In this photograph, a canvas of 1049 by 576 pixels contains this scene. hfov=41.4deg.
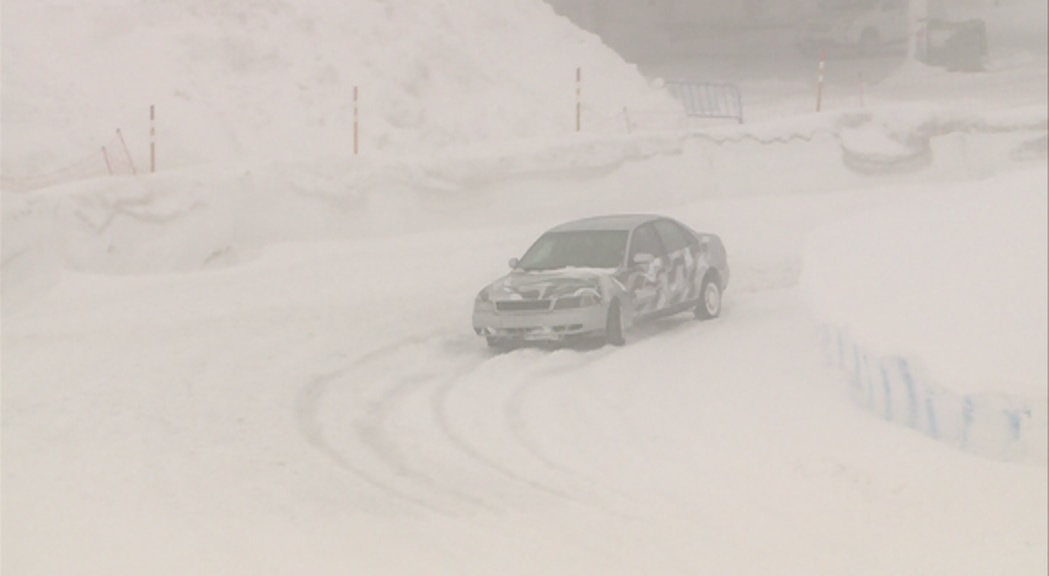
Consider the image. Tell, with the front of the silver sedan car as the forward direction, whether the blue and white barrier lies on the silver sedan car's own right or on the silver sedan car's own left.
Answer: on the silver sedan car's own left

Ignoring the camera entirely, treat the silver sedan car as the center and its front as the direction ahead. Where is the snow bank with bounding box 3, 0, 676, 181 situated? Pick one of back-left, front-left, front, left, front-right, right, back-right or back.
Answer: right

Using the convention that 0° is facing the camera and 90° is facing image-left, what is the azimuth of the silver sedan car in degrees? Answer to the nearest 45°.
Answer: approximately 45°
